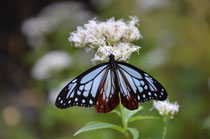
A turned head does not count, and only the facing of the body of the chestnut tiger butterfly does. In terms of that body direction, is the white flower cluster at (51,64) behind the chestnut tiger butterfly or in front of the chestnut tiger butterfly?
in front

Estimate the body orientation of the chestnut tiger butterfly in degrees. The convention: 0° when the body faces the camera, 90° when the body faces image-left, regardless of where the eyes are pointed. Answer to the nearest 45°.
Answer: approximately 180°
